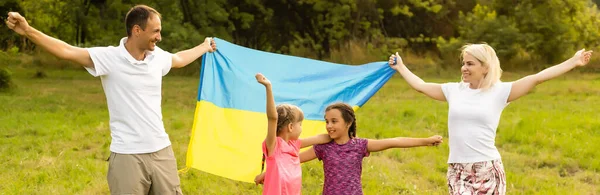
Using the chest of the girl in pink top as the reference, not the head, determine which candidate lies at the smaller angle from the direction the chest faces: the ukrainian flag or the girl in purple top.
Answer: the girl in purple top

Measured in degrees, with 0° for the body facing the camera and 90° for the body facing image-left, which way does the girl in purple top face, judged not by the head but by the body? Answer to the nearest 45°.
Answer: approximately 0°

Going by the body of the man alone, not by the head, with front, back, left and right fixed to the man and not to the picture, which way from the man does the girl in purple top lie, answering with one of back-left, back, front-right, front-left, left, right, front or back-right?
front-left

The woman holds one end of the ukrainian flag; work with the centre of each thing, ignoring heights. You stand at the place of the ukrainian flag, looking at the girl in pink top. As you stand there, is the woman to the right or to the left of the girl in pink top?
left

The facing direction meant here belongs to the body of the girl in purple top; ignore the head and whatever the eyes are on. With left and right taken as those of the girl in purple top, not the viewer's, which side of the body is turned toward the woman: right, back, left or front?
left

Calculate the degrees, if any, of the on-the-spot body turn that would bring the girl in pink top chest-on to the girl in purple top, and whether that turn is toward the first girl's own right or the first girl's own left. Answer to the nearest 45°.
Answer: approximately 45° to the first girl's own left

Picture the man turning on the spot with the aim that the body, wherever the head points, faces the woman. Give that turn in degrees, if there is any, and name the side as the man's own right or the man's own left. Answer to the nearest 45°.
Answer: approximately 45° to the man's own left

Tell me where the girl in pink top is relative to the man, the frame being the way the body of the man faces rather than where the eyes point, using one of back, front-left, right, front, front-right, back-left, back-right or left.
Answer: front-left
